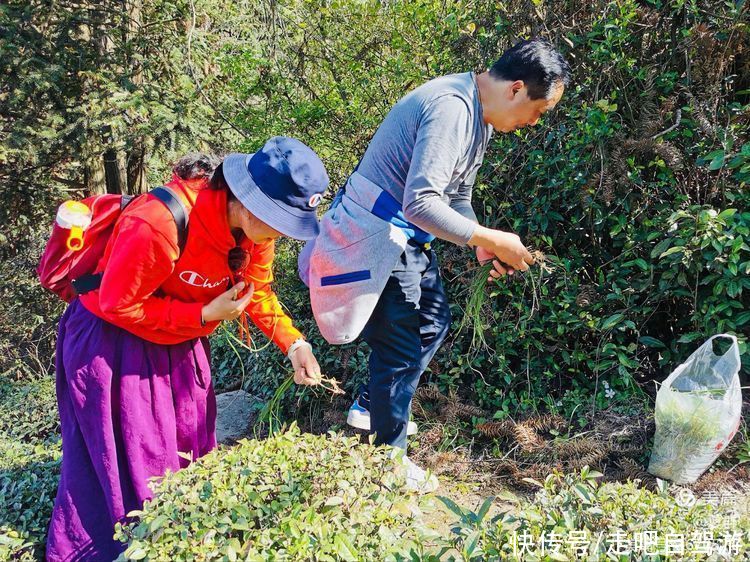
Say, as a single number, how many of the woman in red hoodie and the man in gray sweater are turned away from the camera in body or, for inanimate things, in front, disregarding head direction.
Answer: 0

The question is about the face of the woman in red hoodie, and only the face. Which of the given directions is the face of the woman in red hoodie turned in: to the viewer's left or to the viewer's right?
to the viewer's right

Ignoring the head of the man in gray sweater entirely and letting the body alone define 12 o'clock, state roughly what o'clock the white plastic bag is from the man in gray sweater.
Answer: The white plastic bag is roughly at 12 o'clock from the man in gray sweater.

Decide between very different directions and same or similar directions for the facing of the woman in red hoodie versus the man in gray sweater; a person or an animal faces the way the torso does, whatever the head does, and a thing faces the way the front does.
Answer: same or similar directions

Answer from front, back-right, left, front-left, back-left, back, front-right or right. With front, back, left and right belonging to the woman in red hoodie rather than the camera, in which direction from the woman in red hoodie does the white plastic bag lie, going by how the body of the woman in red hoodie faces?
front-left

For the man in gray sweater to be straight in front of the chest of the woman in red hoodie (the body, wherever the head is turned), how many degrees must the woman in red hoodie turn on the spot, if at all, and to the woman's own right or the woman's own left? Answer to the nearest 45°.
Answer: approximately 45° to the woman's own left

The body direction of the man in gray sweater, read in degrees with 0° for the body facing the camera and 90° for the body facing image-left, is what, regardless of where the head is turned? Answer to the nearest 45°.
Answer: approximately 270°

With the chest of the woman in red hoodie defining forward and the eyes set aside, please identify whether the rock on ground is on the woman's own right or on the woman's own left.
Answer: on the woman's own left

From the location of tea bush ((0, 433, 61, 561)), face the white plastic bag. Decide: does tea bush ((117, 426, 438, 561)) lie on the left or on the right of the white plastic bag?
right

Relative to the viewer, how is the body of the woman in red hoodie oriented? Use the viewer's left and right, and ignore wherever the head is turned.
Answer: facing the viewer and to the right of the viewer
